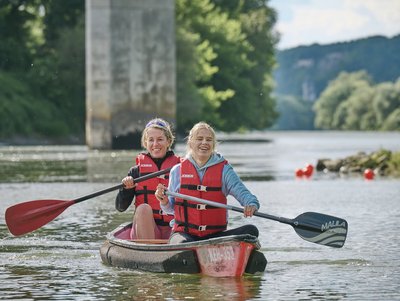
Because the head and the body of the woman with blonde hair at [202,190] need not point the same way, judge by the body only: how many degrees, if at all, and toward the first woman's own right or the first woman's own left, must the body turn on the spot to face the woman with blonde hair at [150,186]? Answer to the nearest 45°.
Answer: approximately 135° to the first woman's own right

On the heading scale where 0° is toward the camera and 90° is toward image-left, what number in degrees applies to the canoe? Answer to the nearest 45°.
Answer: approximately 315°

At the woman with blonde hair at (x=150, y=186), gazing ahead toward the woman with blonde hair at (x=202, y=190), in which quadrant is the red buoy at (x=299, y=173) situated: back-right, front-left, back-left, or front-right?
back-left

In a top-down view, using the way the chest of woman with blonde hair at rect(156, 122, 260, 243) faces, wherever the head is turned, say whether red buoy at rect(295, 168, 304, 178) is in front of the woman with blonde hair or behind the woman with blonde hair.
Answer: behind

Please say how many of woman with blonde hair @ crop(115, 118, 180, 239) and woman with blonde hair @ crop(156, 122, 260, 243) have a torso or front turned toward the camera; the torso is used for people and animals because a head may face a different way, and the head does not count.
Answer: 2
